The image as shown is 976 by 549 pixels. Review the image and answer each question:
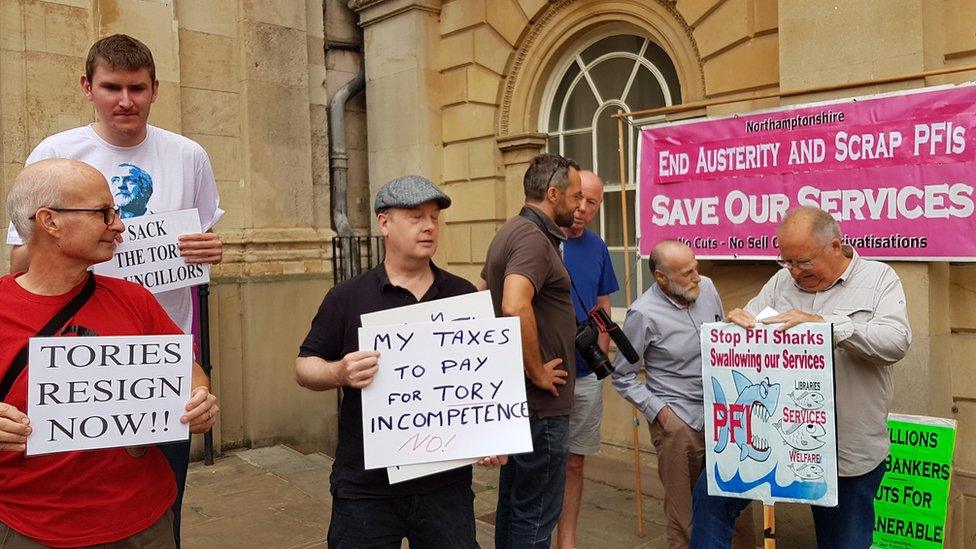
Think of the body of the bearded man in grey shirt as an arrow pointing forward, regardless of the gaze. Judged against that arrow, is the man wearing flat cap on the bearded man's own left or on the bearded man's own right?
on the bearded man's own right

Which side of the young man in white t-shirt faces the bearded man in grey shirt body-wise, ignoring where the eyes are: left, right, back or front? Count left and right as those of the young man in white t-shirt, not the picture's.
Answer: left

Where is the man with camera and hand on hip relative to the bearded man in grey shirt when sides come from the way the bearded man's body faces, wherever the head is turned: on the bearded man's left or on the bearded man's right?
on the bearded man's right

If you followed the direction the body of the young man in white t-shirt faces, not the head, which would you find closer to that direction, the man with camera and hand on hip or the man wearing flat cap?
the man wearing flat cap

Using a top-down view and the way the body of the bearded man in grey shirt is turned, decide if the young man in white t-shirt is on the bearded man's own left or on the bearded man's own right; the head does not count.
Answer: on the bearded man's own right

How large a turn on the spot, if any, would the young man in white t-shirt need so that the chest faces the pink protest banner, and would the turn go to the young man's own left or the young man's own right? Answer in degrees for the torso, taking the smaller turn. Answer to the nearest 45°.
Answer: approximately 90° to the young man's own left
